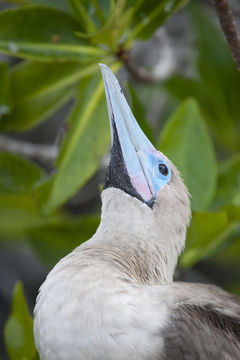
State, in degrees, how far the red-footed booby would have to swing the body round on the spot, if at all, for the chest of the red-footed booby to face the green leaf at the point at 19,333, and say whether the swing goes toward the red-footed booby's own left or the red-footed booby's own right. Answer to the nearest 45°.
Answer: approximately 45° to the red-footed booby's own right

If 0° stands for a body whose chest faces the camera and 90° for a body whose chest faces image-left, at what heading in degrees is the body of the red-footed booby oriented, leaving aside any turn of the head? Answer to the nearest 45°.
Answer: approximately 90°

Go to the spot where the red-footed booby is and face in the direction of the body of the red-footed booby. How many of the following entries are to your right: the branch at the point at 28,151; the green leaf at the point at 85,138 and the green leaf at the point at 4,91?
3

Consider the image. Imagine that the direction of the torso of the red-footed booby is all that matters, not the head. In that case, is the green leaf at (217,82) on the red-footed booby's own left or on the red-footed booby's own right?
on the red-footed booby's own right

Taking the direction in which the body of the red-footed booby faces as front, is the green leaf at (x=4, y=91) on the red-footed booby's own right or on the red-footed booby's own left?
on the red-footed booby's own right

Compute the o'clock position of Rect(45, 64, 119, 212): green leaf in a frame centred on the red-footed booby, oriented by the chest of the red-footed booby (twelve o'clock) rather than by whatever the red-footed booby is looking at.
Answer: The green leaf is roughly at 3 o'clock from the red-footed booby.

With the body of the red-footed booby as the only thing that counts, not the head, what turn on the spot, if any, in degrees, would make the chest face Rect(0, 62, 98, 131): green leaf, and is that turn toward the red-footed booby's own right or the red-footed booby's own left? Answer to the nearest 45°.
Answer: approximately 90° to the red-footed booby's own right

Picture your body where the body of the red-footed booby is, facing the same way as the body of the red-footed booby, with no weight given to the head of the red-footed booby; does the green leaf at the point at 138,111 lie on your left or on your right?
on your right

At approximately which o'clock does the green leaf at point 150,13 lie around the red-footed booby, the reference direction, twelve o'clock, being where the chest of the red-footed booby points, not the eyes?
The green leaf is roughly at 4 o'clock from the red-footed booby.
